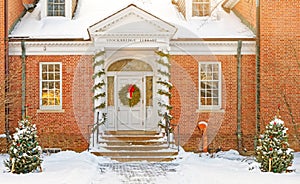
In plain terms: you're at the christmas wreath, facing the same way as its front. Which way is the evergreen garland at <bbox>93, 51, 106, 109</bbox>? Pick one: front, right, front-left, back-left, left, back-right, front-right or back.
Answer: front-right

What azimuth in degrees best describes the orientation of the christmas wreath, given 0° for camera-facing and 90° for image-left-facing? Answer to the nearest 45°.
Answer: approximately 0°

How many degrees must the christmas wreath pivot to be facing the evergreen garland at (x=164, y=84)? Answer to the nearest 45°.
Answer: approximately 45° to its left

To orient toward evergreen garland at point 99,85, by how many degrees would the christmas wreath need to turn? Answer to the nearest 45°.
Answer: approximately 45° to its right

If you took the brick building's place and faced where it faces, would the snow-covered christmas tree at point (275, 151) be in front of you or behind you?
in front

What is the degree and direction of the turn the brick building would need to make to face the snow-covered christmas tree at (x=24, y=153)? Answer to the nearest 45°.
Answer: approximately 45° to its right
